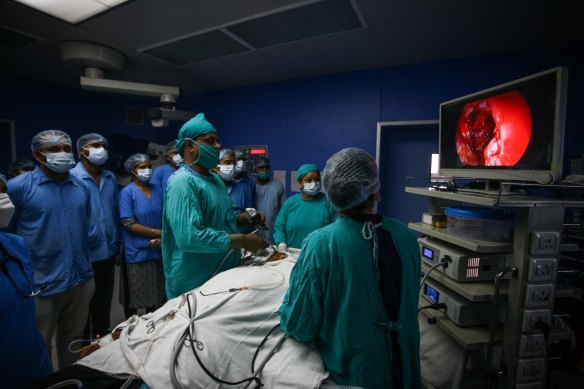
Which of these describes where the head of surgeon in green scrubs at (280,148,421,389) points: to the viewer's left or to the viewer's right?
to the viewer's right

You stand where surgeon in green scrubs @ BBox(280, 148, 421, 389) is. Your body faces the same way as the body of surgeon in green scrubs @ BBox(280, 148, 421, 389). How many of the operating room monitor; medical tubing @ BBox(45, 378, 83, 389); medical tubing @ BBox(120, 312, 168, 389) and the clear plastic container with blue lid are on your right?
2

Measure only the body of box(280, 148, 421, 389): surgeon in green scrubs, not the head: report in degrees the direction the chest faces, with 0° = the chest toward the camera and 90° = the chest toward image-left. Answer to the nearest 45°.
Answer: approximately 135°

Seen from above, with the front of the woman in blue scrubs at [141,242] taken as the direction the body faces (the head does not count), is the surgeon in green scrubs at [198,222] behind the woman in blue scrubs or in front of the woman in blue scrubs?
in front

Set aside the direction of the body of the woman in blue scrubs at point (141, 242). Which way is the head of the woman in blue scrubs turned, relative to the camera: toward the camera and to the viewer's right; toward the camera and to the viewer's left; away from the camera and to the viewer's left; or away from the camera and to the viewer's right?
toward the camera and to the viewer's right

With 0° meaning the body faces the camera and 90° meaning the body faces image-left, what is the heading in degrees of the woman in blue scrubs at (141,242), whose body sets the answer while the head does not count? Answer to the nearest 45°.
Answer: approximately 315°

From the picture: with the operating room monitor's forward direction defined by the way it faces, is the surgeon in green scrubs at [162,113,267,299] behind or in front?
in front

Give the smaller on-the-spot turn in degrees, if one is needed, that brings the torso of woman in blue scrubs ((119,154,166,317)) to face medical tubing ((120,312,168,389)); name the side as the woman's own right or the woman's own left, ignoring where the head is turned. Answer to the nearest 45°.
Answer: approximately 45° to the woman's own right

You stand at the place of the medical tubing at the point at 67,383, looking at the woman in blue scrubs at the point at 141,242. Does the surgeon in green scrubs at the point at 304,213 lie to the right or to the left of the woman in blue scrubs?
right
